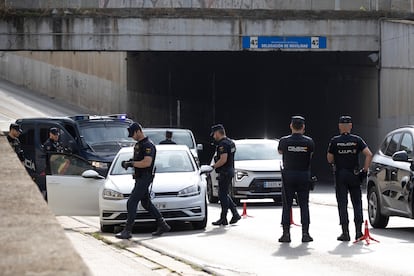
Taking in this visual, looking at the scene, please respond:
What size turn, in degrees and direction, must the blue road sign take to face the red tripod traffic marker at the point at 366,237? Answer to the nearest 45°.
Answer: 0° — it already faces it

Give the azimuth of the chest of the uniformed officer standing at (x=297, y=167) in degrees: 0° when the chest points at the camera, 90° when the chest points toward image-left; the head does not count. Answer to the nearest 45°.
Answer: approximately 180°

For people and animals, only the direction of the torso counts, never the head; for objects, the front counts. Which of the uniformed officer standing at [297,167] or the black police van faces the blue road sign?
the uniformed officer standing

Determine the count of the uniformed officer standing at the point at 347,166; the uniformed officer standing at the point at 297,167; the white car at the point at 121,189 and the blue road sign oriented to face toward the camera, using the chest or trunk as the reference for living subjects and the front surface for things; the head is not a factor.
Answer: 2

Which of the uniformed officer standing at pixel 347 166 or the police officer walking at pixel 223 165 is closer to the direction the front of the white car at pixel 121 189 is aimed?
the uniformed officer standing

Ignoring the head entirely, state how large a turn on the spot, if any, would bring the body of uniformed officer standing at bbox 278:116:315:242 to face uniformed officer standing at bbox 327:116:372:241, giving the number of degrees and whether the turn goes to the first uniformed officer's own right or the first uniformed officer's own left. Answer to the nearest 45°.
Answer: approximately 90° to the first uniformed officer's own right

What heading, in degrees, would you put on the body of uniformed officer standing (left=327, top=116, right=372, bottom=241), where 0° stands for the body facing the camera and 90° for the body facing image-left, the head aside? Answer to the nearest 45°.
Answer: approximately 180°

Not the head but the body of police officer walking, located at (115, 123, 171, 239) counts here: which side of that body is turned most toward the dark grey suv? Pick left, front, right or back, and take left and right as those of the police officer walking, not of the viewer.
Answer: back

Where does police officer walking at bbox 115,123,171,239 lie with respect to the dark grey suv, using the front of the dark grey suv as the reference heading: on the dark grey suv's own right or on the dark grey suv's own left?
on the dark grey suv's own right
